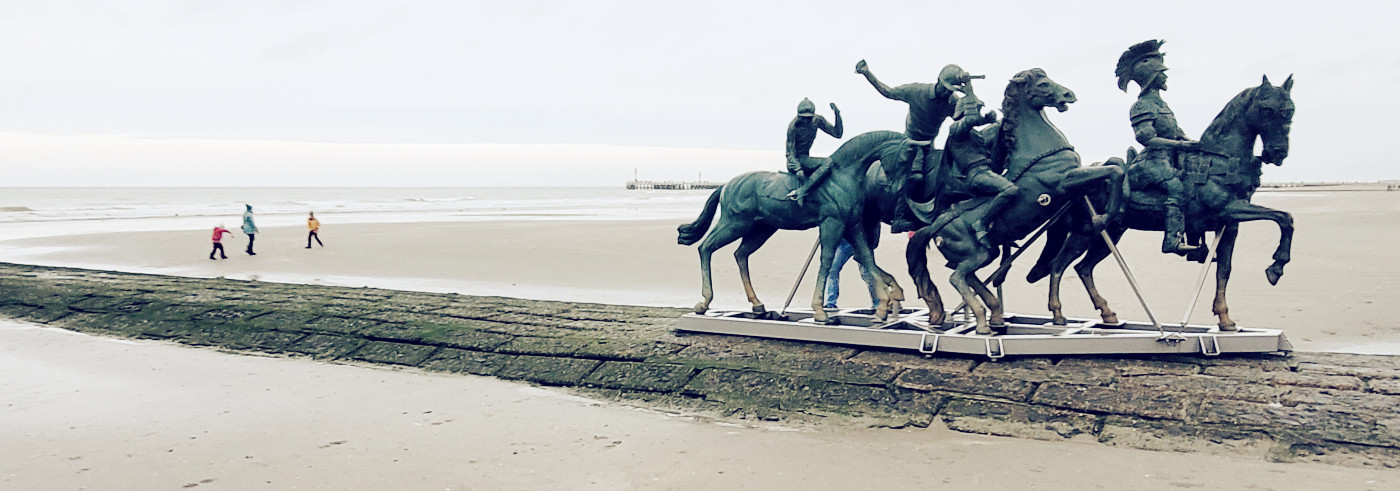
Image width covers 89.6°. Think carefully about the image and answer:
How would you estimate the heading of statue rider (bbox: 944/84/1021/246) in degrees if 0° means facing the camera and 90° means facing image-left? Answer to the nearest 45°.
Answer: approximately 270°

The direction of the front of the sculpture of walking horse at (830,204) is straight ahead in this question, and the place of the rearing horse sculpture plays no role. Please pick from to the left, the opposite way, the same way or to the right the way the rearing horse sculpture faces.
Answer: the same way

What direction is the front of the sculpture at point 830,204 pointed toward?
to the viewer's right

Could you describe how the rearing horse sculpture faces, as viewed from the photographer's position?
facing to the right of the viewer

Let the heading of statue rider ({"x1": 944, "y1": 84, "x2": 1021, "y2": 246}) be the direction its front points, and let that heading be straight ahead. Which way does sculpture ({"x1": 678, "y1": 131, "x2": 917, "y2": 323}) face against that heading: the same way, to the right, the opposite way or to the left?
the same way

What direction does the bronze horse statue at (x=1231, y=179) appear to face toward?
to the viewer's right

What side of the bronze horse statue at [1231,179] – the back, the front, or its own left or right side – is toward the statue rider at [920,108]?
back

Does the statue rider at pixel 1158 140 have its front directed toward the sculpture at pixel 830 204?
no

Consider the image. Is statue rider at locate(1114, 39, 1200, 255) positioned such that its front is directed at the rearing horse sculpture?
no

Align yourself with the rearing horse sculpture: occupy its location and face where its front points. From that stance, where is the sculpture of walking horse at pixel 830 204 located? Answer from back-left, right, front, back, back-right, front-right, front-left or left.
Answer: back

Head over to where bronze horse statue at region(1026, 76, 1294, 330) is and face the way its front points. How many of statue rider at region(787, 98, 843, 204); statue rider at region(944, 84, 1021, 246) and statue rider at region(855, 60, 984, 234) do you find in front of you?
0

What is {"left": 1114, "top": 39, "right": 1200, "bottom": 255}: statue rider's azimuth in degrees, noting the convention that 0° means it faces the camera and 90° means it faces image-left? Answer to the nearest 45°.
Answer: approximately 270°

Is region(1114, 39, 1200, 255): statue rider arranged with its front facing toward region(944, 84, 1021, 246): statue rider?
no

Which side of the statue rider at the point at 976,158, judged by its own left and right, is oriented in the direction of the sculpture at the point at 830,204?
back

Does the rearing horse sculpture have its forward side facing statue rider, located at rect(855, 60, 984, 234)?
no

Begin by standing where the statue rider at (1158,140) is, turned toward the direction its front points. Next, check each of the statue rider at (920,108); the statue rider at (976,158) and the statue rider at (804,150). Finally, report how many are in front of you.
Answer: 0

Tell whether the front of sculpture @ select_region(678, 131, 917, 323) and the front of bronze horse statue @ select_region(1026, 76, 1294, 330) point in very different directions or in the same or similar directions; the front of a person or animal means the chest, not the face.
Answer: same or similar directions
